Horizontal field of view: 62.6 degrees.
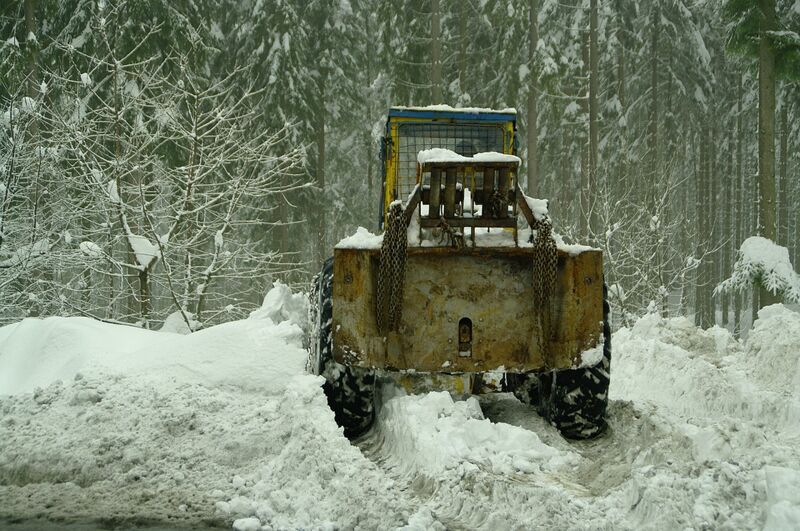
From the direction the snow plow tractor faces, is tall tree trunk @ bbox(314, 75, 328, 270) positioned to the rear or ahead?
ahead

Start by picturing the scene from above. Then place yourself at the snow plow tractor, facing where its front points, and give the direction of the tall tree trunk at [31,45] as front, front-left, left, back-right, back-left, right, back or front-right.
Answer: front-left

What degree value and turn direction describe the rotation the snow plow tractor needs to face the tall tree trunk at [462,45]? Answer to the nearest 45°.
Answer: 0° — it already faces it

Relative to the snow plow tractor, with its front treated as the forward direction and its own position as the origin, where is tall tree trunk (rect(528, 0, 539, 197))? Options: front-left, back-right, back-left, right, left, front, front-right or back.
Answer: front

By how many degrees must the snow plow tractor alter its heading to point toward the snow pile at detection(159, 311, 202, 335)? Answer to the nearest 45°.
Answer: approximately 45° to its left

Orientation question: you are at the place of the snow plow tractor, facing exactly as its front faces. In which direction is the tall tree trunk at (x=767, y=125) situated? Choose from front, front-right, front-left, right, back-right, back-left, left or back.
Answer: front-right

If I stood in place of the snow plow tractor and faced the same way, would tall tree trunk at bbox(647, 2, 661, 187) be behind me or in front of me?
in front

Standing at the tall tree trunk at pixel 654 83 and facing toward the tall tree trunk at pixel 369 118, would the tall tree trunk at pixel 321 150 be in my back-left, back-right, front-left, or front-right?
front-left

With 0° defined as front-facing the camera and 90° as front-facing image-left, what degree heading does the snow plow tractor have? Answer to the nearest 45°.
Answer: approximately 180°

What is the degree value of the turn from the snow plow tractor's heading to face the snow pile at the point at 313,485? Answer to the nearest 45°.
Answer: approximately 135° to its left

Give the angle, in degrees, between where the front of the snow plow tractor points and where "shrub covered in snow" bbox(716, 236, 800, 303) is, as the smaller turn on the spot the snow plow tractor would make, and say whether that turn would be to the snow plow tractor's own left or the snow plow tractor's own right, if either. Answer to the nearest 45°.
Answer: approximately 45° to the snow plow tractor's own right

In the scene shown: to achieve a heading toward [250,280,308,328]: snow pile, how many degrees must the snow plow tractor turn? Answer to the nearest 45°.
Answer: approximately 45° to its left

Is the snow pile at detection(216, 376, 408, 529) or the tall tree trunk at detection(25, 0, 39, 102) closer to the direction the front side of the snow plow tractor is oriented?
the tall tree trunk
